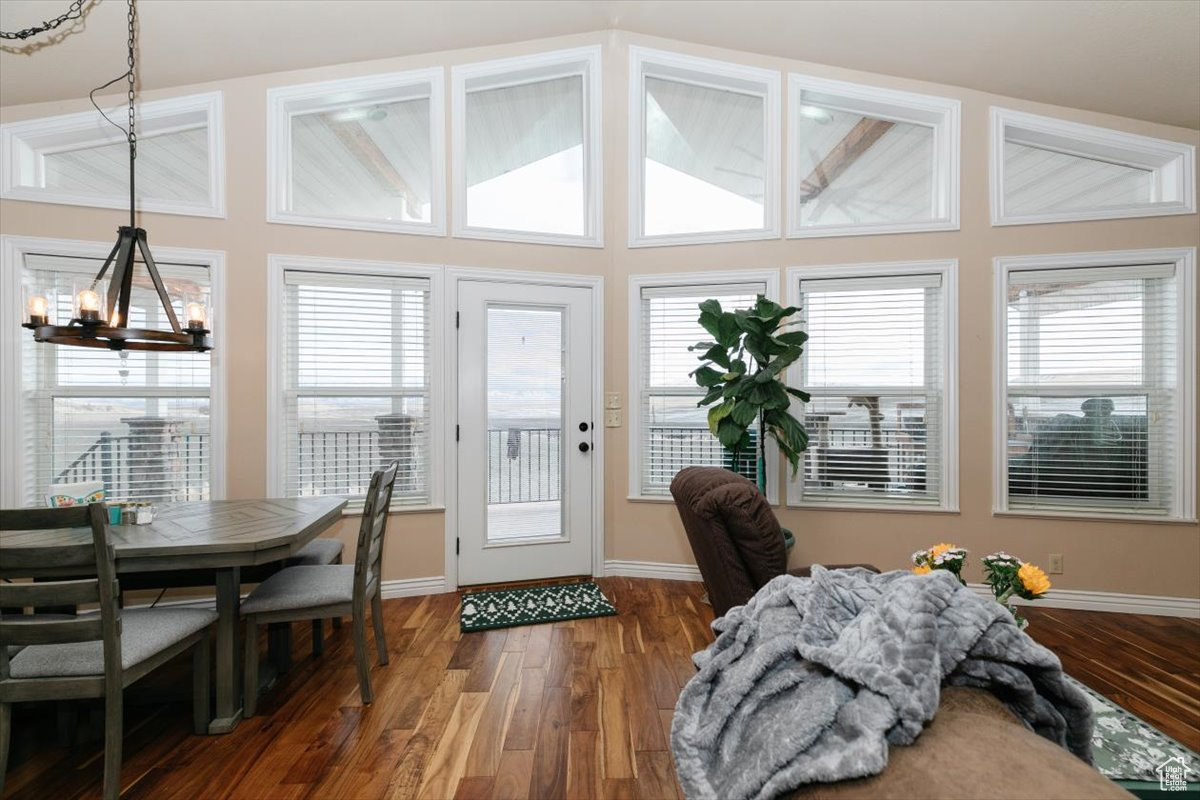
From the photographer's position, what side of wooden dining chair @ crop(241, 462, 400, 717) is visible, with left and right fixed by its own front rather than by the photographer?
left

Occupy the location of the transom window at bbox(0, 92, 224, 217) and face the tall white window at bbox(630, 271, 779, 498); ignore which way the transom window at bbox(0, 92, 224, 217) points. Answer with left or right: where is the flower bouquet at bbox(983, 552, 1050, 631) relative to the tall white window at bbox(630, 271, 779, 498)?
right

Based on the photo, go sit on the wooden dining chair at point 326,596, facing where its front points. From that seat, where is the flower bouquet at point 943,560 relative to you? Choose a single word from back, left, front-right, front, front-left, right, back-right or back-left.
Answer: back-left

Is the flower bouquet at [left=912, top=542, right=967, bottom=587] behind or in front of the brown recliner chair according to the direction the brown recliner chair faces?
in front

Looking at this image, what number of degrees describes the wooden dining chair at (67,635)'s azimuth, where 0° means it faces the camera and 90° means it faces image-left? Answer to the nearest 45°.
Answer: approximately 225°

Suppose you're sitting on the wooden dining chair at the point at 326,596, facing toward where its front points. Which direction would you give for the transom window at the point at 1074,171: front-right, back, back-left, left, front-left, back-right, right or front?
back
